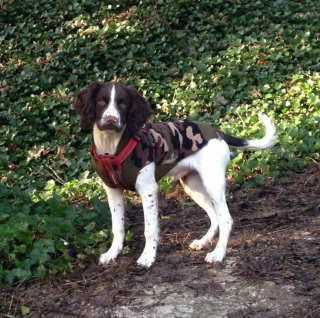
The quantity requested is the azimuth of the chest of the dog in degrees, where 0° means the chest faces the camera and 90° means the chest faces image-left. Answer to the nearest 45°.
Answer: approximately 45°
